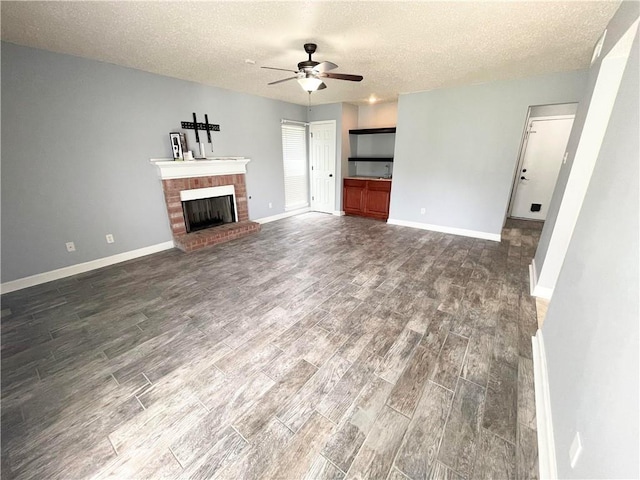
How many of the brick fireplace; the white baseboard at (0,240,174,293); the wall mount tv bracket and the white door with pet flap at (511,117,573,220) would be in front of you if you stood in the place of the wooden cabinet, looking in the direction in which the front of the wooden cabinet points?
3

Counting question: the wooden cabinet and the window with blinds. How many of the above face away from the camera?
0

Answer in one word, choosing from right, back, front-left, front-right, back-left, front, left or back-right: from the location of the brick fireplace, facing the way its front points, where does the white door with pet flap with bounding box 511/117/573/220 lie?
front-left

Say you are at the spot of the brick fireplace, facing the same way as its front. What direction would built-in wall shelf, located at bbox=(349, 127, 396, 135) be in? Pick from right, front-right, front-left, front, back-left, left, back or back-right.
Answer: front-left

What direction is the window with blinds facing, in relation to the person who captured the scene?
facing the viewer and to the right of the viewer

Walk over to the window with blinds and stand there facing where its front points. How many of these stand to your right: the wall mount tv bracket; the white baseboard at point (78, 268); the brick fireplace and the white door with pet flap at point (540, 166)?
3

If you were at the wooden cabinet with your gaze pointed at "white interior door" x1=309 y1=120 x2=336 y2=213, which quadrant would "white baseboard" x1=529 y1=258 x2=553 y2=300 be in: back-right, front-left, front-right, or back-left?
back-left

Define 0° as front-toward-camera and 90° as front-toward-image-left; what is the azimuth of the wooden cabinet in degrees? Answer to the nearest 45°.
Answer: approximately 45°

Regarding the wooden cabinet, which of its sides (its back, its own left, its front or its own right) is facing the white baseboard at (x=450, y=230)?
left

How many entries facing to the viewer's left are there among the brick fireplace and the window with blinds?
0

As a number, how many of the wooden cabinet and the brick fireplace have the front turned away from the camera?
0
